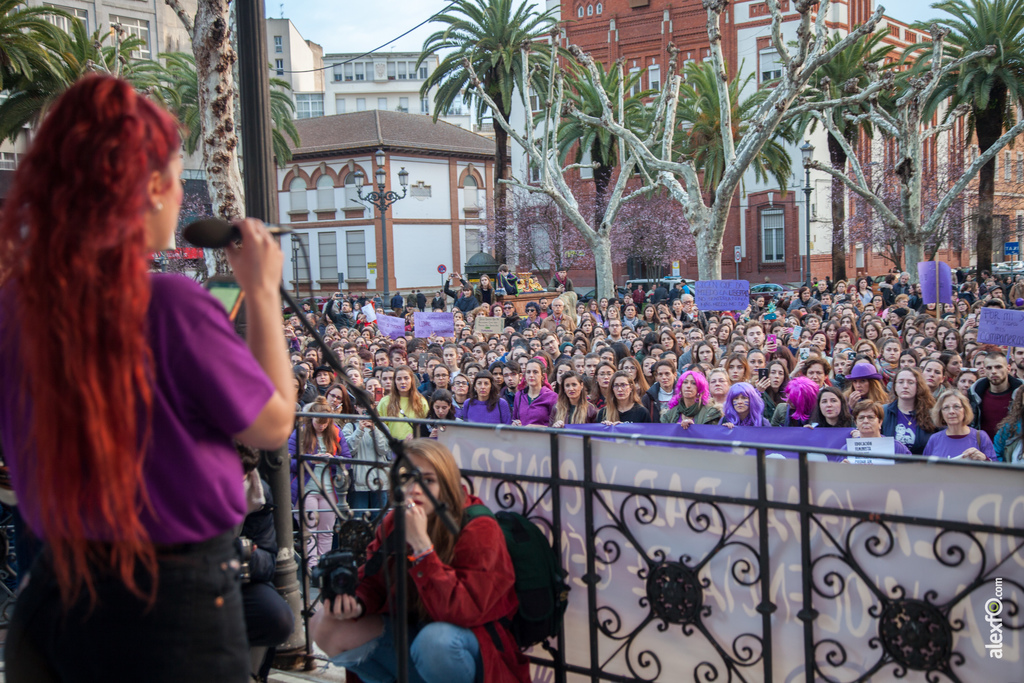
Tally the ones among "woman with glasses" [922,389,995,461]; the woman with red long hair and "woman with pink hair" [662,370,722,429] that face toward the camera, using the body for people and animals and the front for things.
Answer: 2

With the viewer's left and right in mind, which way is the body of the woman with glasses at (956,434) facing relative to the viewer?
facing the viewer

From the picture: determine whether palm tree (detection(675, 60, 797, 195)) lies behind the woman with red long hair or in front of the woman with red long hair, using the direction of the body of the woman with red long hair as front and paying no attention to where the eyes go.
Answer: in front

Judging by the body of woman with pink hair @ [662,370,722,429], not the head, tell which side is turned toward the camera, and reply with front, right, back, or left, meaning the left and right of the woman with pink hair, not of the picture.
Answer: front

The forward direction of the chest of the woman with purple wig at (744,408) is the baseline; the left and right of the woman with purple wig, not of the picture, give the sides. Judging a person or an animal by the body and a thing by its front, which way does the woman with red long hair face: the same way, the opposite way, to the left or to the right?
the opposite way

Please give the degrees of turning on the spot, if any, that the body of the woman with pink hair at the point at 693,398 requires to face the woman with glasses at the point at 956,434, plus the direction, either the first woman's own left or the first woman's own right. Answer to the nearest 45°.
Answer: approximately 45° to the first woman's own left

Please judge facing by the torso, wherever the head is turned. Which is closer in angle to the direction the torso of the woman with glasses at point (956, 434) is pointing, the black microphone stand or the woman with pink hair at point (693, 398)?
the black microphone stand

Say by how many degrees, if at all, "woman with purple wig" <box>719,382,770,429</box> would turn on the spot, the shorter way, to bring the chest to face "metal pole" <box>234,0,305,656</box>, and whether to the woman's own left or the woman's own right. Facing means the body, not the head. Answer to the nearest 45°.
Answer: approximately 45° to the woman's own right

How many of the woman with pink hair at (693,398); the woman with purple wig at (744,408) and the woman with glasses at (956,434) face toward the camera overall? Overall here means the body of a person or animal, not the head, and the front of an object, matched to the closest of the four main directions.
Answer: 3

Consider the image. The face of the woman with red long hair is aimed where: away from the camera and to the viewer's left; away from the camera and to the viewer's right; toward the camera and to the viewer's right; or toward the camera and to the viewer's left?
away from the camera and to the viewer's right

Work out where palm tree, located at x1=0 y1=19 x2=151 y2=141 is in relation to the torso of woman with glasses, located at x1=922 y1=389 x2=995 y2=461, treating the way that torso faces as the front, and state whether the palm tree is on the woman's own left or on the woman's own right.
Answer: on the woman's own right

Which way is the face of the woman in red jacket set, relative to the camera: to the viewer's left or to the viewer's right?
to the viewer's left
